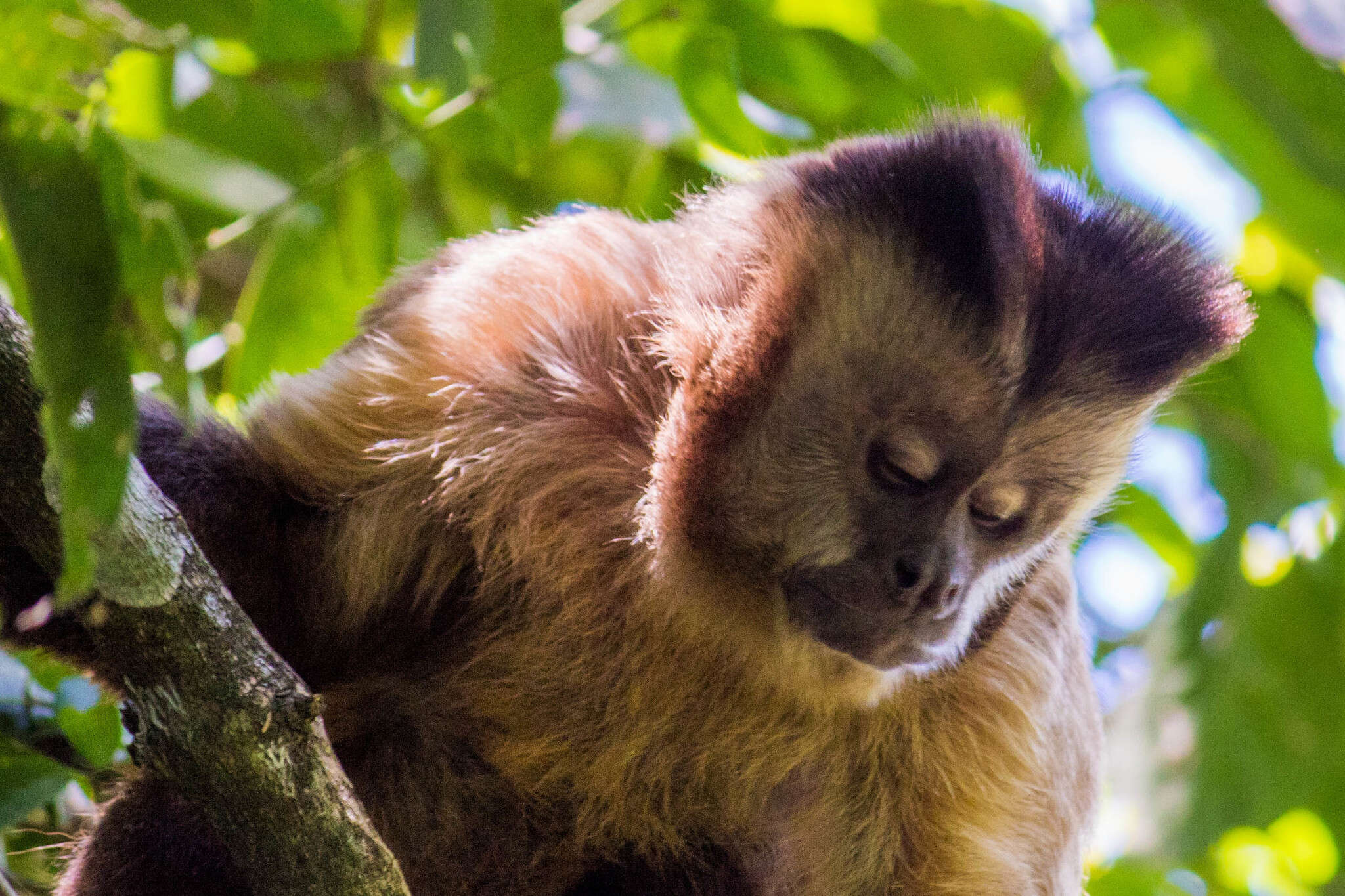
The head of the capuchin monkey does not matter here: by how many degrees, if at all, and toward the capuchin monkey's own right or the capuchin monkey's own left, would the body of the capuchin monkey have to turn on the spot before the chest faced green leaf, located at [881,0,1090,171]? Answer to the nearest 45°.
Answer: approximately 135° to the capuchin monkey's own left

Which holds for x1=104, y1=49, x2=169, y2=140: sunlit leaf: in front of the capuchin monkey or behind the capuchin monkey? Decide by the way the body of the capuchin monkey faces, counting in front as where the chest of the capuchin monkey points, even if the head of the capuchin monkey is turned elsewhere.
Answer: behind

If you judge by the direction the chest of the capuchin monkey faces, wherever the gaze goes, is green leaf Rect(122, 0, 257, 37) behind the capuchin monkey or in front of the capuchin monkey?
behind

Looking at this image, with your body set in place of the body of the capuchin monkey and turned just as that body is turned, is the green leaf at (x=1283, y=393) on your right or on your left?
on your left

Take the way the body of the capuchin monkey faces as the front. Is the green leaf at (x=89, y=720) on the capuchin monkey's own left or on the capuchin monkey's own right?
on the capuchin monkey's own right

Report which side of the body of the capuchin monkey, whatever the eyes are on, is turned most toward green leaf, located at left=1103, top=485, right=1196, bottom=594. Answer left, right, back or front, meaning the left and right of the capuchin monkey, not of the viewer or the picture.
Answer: left

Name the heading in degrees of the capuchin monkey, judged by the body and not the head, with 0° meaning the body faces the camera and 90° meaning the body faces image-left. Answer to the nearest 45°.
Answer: approximately 315°
